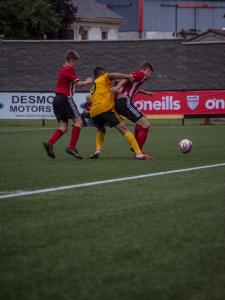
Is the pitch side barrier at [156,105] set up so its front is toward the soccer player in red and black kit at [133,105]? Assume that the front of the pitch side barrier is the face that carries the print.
yes

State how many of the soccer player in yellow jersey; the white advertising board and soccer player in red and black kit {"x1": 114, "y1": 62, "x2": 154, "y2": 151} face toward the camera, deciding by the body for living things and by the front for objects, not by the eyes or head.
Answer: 1

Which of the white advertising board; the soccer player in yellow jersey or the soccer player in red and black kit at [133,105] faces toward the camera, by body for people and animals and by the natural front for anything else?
the white advertising board

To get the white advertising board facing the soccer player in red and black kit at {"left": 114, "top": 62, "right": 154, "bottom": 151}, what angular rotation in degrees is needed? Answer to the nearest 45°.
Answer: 0° — it already faces them

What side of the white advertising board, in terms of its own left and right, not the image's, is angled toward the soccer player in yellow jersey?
front

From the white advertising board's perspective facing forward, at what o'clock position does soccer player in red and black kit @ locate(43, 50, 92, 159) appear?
The soccer player in red and black kit is roughly at 12 o'clock from the white advertising board.

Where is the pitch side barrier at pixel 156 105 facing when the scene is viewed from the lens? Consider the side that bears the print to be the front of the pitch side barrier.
facing the viewer

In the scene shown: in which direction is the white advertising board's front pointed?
toward the camera
